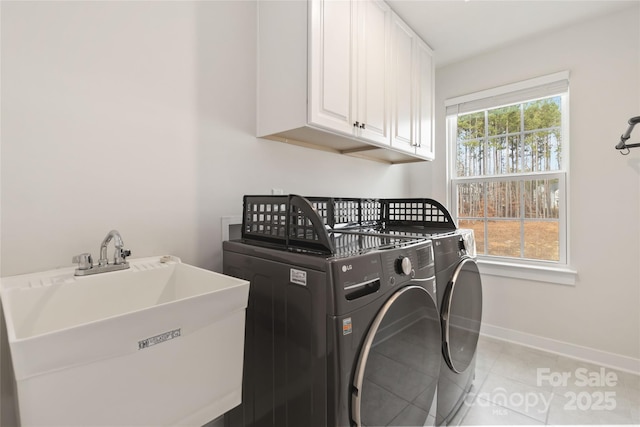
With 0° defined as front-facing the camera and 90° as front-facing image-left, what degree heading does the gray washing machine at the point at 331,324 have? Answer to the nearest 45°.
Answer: approximately 315°

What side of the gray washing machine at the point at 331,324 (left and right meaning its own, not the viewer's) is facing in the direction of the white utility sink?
right

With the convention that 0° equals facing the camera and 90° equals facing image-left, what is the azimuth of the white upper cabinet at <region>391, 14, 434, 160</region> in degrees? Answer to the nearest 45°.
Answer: approximately 315°

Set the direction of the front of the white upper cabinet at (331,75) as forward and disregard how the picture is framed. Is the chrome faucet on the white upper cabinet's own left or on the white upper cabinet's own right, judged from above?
on the white upper cabinet's own right

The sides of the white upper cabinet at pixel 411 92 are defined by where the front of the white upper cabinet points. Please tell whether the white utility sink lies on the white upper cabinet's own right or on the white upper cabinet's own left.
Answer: on the white upper cabinet's own right

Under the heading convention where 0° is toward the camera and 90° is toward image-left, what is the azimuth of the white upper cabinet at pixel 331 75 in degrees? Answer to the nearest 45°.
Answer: approximately 315°

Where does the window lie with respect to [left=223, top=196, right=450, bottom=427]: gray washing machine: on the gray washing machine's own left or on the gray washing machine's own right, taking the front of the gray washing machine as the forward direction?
on the gray washing machine's own left
